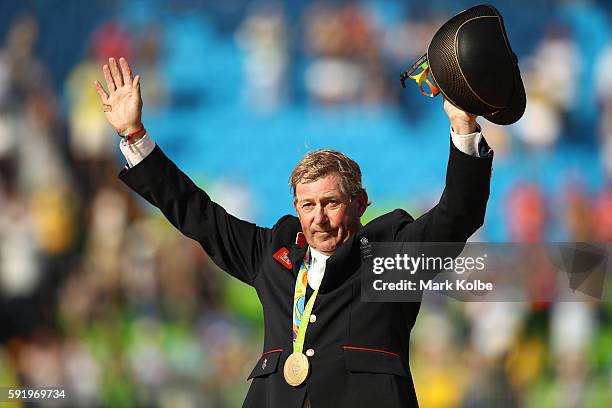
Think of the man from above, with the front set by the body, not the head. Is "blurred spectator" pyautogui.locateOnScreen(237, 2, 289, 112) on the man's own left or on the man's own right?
on the man's own right

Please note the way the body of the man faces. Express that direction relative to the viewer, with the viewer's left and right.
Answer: facing the viewer and to the left of the viewer

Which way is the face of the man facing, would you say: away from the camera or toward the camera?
toward the camera
